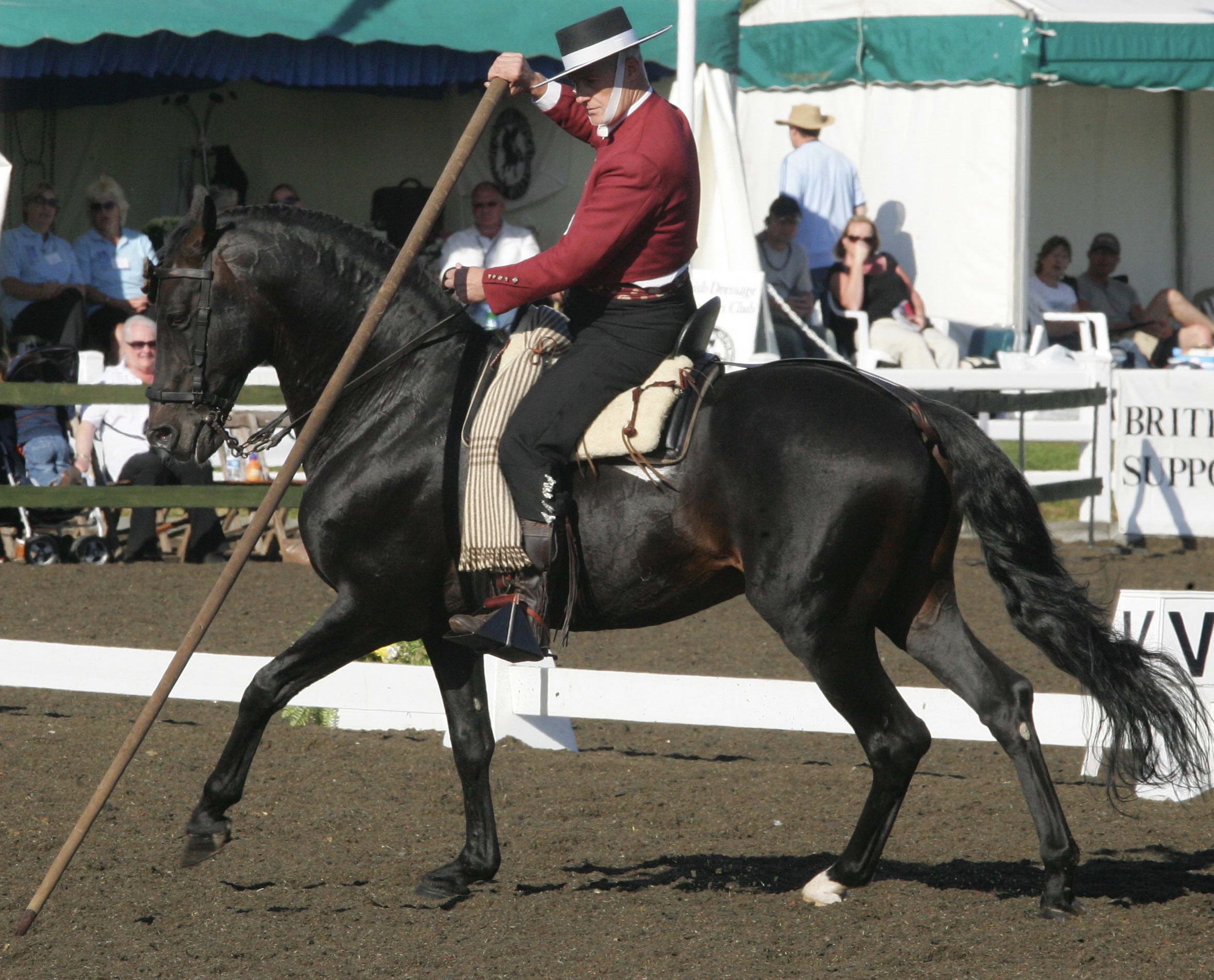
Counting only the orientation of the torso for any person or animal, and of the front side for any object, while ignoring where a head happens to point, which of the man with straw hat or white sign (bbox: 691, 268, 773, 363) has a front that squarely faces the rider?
the white sign

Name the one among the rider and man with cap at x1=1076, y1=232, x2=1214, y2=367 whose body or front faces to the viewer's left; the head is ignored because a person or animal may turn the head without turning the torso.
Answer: the rider

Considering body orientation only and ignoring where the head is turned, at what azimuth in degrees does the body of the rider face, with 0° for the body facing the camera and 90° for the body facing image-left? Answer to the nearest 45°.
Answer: approximately 90°

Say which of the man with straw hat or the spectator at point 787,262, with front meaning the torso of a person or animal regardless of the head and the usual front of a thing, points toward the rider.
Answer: the spectator

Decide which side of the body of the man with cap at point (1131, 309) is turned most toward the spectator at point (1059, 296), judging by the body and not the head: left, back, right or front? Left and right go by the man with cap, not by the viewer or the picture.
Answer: right

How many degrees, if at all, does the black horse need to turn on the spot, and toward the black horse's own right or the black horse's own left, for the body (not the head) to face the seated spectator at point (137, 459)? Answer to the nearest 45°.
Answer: approximately 45° to the black horse's own right

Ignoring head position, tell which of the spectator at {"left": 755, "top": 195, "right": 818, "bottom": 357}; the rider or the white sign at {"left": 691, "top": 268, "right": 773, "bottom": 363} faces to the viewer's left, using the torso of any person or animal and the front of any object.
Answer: the rider
